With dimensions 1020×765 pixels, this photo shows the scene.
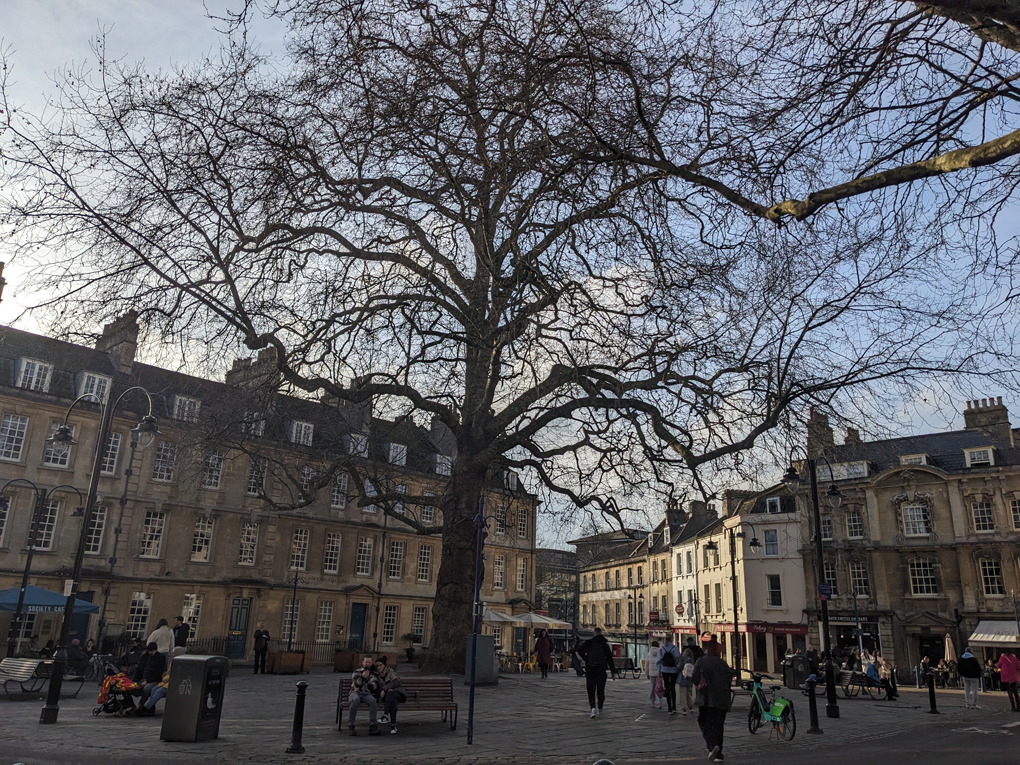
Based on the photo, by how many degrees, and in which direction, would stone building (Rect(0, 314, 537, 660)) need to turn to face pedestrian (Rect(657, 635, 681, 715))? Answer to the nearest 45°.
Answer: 0° — it already faces them

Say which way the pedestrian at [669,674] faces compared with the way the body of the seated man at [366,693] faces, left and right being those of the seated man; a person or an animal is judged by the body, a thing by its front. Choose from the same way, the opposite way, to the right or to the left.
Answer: the opposite way

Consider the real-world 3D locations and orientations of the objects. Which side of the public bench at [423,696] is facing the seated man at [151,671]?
right

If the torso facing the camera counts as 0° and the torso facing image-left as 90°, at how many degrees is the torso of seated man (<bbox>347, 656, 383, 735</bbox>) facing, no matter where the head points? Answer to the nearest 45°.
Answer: approximately 0°

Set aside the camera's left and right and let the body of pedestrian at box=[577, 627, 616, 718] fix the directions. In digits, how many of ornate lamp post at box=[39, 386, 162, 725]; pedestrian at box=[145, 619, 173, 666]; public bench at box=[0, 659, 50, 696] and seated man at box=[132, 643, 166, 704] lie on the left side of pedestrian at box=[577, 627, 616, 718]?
4

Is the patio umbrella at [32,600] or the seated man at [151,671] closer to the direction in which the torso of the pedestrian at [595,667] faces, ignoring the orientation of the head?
the patio umbrella

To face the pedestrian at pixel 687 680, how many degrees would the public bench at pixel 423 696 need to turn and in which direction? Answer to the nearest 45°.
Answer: approximately 135° to its left

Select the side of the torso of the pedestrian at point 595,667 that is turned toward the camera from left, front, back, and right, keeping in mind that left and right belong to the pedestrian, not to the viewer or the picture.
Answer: back

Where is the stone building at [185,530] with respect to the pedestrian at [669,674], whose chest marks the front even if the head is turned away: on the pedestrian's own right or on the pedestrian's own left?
on the pedestrian's own left

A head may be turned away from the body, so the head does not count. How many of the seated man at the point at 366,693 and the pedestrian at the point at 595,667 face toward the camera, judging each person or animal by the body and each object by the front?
1

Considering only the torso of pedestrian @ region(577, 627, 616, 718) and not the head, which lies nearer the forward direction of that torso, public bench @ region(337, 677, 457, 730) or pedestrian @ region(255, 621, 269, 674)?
the pedestrian

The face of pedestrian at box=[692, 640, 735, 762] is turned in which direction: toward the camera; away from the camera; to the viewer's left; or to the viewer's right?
away from the camera
